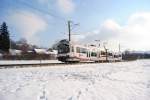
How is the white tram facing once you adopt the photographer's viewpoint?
facing the viewer and to the left of the viewer
